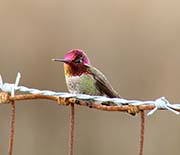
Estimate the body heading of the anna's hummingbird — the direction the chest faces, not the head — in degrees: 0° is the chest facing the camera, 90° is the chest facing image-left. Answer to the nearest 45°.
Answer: approximately 45°
